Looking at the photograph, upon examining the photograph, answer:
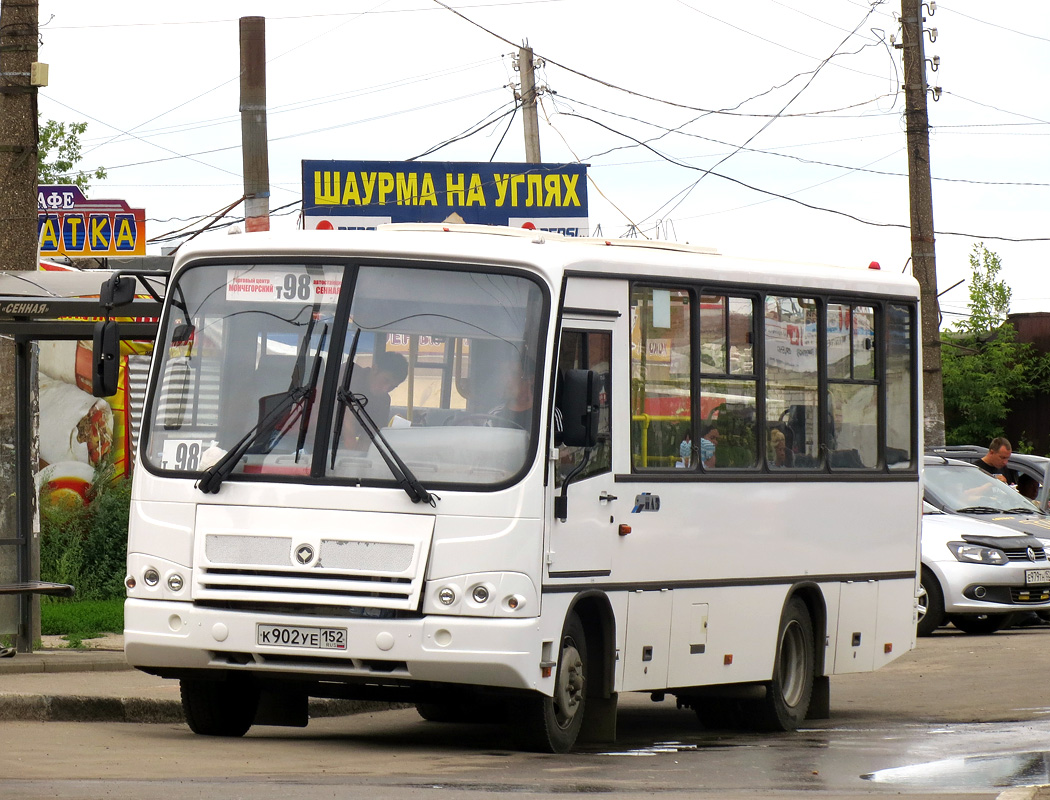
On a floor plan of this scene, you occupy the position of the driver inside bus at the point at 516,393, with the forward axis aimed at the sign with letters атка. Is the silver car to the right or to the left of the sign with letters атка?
right

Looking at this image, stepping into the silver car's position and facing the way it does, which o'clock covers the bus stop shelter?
The bus stop shelter is roughly at 3 o'clock from the silver car.

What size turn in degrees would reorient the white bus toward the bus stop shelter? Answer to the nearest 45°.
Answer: approximately 90° to its right

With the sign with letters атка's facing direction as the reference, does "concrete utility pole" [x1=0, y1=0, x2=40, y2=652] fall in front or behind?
in front

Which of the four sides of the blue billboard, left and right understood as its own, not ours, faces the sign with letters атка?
right

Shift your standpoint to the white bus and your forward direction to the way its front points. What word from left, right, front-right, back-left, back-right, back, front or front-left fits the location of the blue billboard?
back-right

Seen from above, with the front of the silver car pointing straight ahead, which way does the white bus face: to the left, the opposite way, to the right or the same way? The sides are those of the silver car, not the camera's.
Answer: to the right

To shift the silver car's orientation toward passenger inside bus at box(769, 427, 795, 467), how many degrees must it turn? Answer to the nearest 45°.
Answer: approximately 45° to its right

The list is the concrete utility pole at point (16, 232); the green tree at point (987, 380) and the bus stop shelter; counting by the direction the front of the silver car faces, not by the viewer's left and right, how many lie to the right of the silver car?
2

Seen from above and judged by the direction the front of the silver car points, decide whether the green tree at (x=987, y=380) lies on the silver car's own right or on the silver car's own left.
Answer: on the silver car's own left

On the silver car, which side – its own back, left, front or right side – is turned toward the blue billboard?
back
